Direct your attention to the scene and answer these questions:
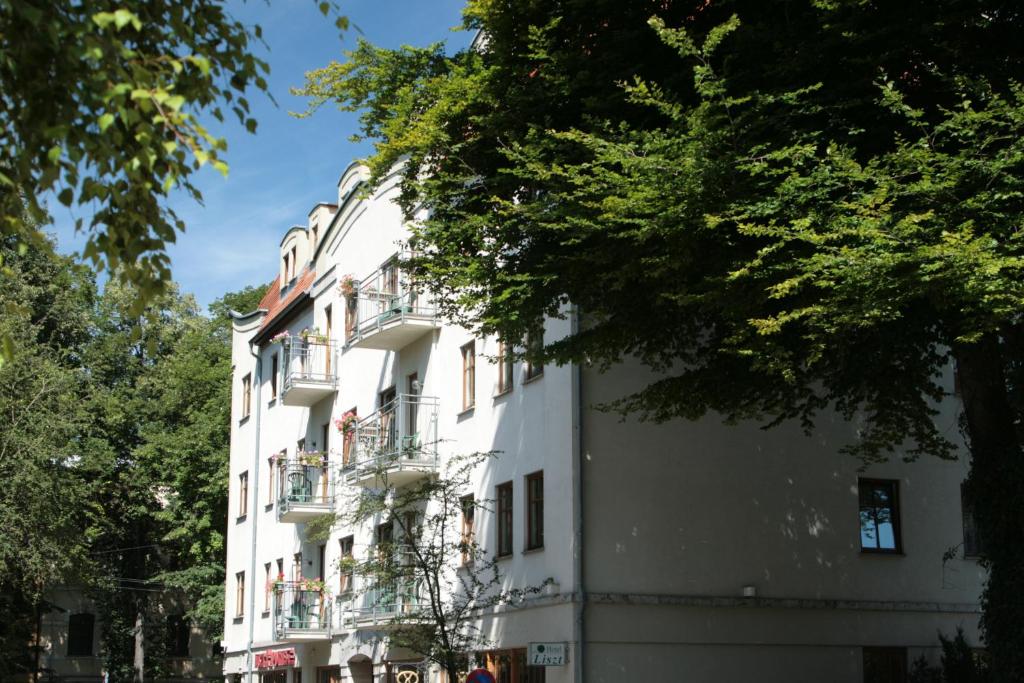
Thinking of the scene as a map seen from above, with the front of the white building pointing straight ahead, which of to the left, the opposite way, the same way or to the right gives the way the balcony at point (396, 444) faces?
the same way

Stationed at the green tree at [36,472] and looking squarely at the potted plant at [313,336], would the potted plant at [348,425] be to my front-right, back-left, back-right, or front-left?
front-right

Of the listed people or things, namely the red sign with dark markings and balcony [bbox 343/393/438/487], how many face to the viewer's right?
0

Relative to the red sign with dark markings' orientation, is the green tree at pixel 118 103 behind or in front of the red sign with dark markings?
in front

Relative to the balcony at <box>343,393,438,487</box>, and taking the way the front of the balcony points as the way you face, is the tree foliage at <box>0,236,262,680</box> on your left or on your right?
on your right

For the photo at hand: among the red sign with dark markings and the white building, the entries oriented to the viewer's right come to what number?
0

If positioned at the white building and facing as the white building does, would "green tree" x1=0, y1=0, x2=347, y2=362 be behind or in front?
in front

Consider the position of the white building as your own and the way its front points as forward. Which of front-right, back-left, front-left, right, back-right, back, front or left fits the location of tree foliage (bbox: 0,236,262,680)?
right

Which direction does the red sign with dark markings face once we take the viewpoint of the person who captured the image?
facing the viewer and to the left of the viewer

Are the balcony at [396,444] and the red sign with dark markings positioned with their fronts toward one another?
no

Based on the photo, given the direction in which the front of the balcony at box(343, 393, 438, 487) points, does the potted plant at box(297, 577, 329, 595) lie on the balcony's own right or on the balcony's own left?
on the balcony's own right

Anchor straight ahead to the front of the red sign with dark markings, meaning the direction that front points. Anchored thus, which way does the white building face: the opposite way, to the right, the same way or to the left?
the same way

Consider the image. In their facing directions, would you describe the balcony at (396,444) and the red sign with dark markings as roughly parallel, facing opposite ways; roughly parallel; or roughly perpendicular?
roughly parallel
